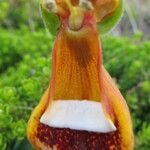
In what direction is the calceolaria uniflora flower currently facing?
toward the camera
